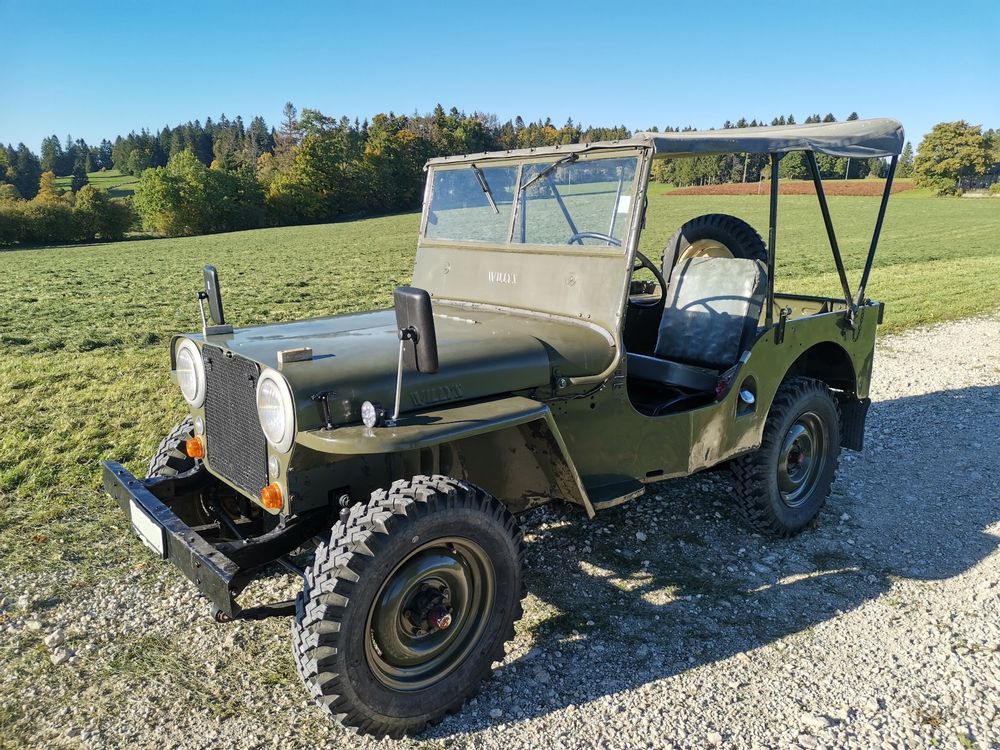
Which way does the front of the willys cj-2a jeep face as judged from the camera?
facing the viewer and to the left of the viewer
